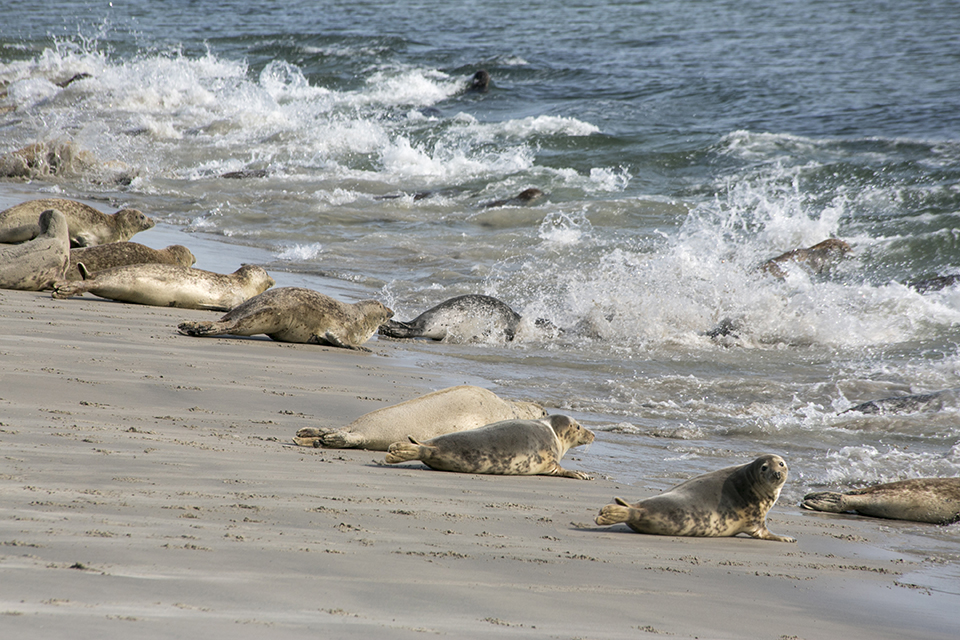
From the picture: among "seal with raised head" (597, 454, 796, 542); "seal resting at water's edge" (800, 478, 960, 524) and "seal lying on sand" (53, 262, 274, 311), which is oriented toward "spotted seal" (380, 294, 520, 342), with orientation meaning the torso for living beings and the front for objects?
the seal lying on sand

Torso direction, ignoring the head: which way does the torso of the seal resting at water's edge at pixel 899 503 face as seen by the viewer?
to the viewer's right

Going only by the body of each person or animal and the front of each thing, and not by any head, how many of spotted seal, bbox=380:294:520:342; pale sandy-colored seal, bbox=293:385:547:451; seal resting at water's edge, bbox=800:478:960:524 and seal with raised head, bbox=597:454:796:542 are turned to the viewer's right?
4

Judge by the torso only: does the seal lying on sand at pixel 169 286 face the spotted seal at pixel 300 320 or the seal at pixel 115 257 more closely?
the spotted seal

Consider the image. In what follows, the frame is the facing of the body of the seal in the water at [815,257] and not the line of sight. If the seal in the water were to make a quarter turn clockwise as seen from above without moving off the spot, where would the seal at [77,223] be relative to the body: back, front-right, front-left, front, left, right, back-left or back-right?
front-right

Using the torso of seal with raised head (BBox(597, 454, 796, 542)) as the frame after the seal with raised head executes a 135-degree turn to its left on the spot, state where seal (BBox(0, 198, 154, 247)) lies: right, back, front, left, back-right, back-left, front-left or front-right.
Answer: front

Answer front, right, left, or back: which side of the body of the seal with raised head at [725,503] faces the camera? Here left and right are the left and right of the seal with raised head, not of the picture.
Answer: right

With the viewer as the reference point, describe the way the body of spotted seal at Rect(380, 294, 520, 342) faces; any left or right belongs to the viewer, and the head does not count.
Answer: facing to the right of the viewer

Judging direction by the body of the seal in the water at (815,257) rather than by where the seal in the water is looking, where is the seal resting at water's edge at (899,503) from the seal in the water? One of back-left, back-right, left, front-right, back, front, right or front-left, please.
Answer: right

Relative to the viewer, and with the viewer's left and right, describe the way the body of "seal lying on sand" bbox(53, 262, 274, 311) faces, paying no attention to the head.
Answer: facing to the right of the viewer

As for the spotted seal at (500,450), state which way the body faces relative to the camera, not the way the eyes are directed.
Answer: to the viewer's right

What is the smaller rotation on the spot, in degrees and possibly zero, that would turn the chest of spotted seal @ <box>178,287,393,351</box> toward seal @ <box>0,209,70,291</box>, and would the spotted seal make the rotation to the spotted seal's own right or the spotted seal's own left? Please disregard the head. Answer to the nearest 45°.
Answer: approximately 135° to the spotted seal's own left

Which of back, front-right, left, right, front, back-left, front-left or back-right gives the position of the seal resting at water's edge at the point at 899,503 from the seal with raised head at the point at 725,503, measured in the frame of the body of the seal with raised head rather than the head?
front-left

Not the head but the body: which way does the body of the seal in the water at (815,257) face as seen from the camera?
to the viewer's right
